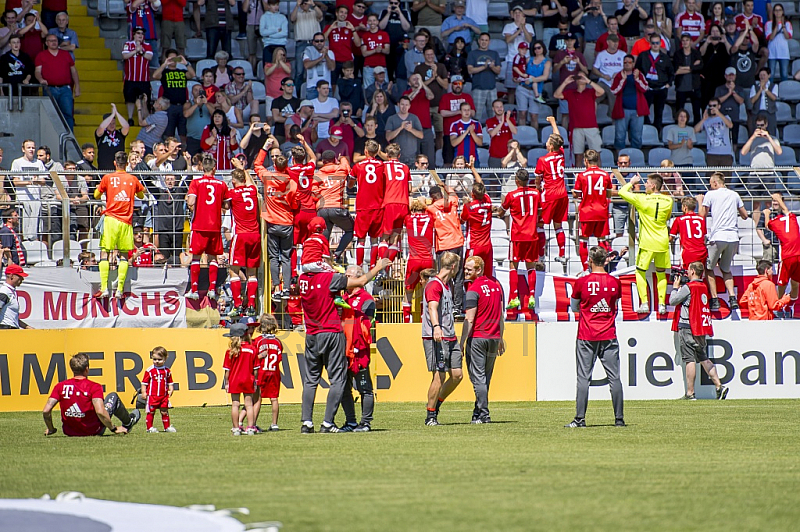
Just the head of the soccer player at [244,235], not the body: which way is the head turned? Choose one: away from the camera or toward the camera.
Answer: away from the camera

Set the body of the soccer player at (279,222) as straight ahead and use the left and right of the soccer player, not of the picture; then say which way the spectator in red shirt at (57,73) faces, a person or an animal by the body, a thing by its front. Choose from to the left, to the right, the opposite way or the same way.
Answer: the opposite way

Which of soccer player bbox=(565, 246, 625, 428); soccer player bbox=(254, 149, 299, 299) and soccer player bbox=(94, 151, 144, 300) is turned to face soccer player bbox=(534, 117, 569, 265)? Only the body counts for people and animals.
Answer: soccer player bbox=(565, 246, 625, 428)

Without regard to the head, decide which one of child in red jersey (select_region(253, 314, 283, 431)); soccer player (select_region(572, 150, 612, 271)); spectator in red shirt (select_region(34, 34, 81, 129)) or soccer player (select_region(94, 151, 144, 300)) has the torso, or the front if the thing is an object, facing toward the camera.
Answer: the spectator in red shirt

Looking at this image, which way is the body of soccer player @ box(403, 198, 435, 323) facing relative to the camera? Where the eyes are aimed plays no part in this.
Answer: away from the camera

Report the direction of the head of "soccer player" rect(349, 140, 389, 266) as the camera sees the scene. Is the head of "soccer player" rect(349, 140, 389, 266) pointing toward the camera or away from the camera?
away from the camera

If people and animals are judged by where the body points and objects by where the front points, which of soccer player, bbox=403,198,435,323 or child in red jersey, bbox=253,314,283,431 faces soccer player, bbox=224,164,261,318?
the child in red jersey

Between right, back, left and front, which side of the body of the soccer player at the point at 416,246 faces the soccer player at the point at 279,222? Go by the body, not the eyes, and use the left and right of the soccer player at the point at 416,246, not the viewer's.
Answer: left

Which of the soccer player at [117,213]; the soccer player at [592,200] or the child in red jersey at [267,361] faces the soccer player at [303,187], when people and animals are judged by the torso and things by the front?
the child in red jersey

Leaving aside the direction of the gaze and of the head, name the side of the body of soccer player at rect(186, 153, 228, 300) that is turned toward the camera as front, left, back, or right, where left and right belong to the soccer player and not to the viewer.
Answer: back

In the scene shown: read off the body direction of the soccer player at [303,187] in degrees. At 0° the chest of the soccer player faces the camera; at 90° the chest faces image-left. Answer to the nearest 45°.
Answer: approximately 180°

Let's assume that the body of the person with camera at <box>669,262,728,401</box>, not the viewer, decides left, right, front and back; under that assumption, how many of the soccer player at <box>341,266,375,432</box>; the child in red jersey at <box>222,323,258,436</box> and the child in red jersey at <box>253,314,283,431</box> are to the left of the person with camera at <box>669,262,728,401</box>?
3

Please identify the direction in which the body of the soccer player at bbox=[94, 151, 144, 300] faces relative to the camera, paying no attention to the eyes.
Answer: away from the camera

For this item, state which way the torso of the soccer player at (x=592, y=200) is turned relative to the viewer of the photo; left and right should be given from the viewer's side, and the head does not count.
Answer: facing away from the viewer

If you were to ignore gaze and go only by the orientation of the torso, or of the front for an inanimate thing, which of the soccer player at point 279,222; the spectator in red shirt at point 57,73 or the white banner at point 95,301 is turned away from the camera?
the soccer player

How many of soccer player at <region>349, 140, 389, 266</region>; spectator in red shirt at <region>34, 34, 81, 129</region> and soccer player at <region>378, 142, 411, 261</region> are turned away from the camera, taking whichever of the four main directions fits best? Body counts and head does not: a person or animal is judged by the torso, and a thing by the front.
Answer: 2

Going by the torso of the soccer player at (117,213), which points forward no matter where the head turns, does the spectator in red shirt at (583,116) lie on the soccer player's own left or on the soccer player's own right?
on the soccer player's own right

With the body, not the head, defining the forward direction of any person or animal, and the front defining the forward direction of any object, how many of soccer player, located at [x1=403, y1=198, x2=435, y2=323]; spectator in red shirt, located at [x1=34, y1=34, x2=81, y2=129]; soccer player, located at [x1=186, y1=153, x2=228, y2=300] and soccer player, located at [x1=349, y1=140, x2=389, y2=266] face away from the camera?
3
